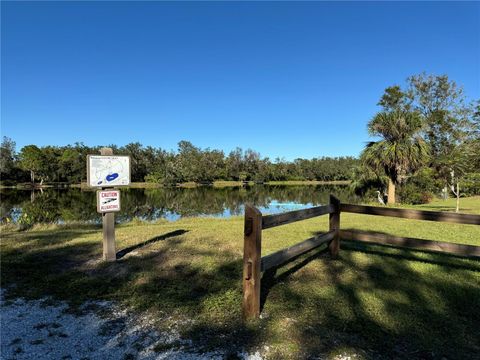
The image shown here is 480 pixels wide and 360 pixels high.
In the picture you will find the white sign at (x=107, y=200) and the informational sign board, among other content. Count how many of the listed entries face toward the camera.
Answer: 2

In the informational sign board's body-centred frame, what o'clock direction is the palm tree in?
The palm tree is roughly at 8 o'clock from the informational sign board.

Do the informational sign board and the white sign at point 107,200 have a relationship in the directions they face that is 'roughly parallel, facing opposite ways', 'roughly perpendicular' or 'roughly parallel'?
roughly parallel

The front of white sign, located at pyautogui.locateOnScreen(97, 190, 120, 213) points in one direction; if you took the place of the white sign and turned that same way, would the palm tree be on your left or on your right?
on your left

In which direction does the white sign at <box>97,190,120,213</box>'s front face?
toward the camera

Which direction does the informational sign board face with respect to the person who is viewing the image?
facing the viewer
